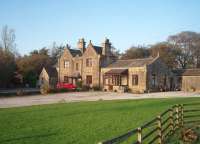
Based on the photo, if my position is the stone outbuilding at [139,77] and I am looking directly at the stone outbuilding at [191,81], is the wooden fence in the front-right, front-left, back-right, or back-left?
back-right

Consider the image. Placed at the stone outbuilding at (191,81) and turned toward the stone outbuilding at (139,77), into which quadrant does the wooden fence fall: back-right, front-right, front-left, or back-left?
front-left

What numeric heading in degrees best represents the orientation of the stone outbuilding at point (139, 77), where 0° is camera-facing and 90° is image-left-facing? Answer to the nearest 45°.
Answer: approximately 45°

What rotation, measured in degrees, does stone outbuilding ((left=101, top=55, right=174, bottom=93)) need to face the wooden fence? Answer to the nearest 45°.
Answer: approximately 45° to its left

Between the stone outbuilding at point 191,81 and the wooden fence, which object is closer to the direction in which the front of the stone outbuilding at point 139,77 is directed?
the wooden fence

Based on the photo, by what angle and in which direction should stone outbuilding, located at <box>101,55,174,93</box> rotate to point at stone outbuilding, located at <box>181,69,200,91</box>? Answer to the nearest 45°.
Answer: approximately 135° to its left
